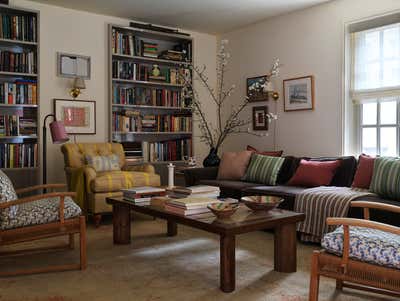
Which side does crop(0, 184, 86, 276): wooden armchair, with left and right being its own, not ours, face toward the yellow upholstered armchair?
left

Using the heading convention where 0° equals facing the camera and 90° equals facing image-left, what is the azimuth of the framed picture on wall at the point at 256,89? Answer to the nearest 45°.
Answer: approximately 45°

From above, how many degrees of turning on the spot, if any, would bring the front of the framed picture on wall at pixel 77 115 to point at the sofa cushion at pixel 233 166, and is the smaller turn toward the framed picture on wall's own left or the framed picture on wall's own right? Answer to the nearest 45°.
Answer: approximately 45° to the framed picture on wall's own left

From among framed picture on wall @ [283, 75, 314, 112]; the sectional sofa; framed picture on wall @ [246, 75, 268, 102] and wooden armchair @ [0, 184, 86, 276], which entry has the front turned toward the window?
the wooden armchair

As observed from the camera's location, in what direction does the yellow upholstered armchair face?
facing the viewer and to the right of the viewer

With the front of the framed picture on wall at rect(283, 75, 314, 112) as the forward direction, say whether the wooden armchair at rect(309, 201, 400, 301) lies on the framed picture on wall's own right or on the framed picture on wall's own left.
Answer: on the framed picture on wall's own left

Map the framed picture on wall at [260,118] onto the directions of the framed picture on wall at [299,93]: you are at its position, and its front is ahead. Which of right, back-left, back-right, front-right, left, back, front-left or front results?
right

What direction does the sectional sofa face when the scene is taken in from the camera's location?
facing the viewer and to the left of the viewer

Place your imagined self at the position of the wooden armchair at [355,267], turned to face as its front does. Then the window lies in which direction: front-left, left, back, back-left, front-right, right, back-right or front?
front-right

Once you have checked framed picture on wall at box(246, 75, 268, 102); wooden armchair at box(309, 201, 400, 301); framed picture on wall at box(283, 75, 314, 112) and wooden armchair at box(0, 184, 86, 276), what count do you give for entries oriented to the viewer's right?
1

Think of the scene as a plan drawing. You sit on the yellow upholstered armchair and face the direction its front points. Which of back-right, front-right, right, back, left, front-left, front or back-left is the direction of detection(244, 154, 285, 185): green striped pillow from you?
front-left

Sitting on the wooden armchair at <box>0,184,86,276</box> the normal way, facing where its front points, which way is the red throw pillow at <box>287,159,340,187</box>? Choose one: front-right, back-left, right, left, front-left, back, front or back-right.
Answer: front

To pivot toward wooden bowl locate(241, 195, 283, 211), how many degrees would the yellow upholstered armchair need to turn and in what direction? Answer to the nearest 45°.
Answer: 0° — it already faces it

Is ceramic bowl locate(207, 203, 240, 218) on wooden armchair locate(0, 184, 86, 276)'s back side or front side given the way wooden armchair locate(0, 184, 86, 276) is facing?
on the front side

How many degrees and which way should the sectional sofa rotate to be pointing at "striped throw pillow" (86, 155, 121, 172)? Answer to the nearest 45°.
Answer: approximately 45° to its right

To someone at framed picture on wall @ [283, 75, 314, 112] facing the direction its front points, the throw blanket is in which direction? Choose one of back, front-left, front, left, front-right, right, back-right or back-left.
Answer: front-left

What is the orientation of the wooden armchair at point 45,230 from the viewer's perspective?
to the viewer's right

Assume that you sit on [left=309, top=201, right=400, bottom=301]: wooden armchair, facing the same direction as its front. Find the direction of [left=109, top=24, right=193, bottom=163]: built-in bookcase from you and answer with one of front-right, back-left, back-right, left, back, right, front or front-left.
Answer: front

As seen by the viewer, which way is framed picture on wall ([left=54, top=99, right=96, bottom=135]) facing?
toward the camera
